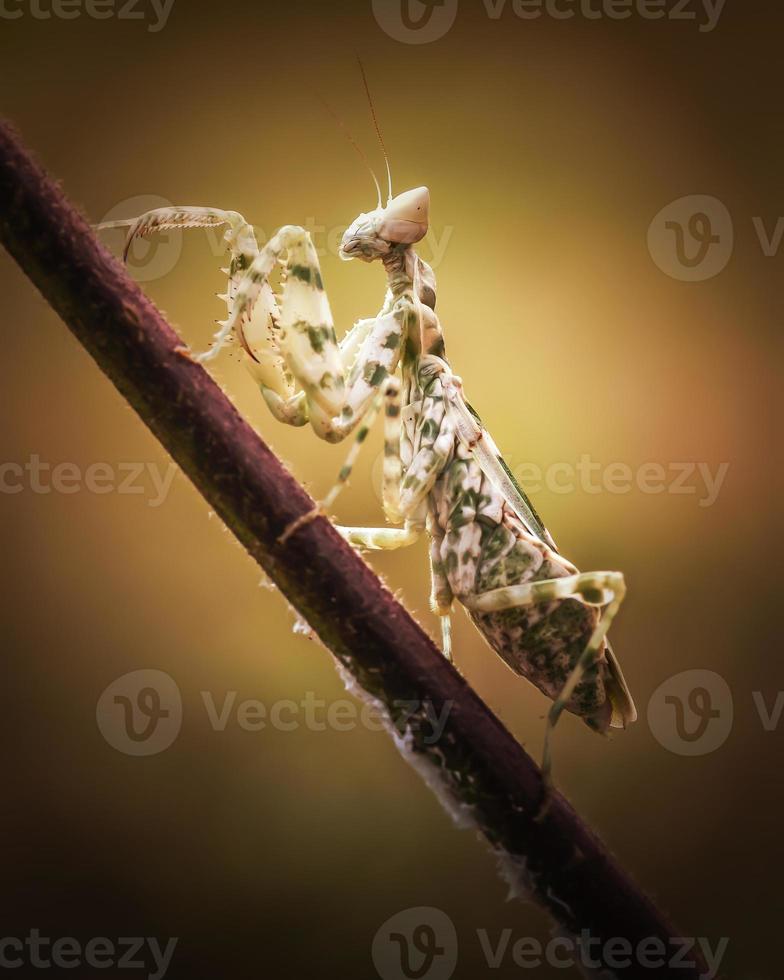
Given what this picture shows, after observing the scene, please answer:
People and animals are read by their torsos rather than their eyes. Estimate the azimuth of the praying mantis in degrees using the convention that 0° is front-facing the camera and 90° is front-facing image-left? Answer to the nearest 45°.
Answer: approximately 90°
